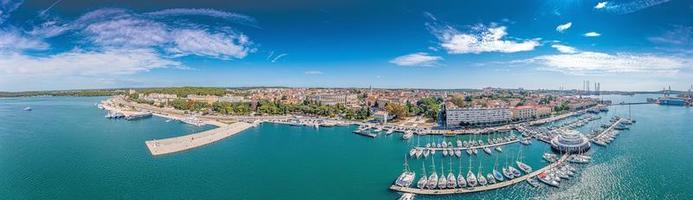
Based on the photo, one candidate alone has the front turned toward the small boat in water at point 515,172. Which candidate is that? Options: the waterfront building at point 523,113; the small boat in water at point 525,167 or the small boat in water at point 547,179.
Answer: the waterfront building

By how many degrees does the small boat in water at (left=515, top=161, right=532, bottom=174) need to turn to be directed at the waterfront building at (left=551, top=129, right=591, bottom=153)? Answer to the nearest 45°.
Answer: approximately 90° to its right

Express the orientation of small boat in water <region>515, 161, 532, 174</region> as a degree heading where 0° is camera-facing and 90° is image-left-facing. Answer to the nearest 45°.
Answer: approximately 135°

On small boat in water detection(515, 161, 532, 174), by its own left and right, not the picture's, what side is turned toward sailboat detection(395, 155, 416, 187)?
left

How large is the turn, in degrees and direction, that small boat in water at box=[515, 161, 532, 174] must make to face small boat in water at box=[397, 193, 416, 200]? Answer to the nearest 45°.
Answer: approximately 90° to its left

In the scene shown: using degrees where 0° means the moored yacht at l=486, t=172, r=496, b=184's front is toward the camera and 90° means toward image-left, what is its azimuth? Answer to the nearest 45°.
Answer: approximately 135°

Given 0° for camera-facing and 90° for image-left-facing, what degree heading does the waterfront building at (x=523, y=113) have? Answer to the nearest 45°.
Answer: approximately 0°

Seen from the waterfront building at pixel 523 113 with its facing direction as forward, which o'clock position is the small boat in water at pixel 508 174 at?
The small boat in water is roughly at 12 o'clock from the waterfront building.

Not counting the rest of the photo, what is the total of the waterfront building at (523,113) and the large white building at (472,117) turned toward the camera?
2
